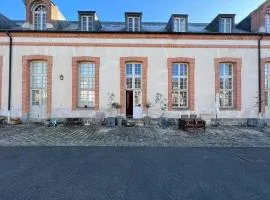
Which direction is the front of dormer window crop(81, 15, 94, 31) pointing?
toward the camera

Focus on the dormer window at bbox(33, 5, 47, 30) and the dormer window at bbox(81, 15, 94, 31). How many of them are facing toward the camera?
2

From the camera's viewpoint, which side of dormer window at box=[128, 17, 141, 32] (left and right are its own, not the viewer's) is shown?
front

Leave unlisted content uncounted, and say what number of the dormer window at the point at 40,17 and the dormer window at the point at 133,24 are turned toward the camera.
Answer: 2

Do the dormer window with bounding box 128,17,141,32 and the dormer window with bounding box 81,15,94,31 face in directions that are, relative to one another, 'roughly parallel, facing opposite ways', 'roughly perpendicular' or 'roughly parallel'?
roughly parallel

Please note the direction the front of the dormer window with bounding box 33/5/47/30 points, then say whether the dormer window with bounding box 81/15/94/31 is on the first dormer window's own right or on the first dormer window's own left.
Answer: on the first dormer window's own left

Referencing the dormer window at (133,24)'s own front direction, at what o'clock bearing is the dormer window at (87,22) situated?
the dormer window at (87,22) is roughly at 3 o'clock from the dormer window at (133,24).

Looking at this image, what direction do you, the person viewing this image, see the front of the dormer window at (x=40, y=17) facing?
facing the viewer

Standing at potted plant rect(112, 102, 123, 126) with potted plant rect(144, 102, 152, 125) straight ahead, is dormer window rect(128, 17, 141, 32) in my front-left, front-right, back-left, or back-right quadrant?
front-left

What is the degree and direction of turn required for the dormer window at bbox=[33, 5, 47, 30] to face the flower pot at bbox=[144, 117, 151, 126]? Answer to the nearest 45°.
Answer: approximately 45° to its left

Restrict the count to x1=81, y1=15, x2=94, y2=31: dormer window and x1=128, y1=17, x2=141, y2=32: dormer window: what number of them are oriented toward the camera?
2

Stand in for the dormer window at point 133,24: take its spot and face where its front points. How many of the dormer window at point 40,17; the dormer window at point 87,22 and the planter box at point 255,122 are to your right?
2
